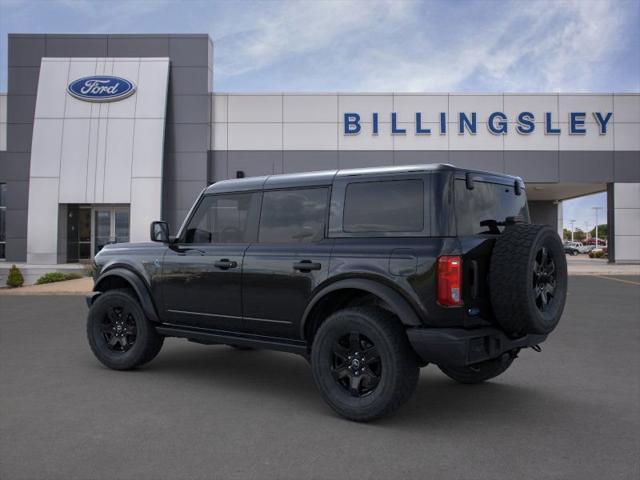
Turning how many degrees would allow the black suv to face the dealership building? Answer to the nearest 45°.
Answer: approximately 45° to its right

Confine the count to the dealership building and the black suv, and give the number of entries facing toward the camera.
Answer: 1

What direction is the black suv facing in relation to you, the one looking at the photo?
facing away from the viewer and to the left of the viewer

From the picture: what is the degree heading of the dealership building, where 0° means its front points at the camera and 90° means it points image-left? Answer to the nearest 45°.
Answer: approximately 0°

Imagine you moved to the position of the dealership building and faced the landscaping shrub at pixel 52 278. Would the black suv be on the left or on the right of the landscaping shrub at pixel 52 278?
left

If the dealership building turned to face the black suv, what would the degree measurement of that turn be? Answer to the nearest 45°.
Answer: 0° — it already faces it
